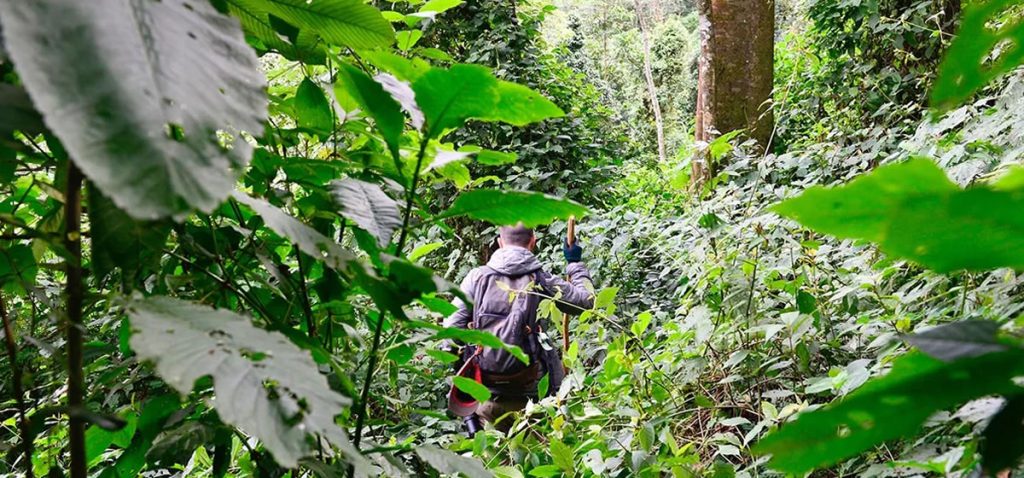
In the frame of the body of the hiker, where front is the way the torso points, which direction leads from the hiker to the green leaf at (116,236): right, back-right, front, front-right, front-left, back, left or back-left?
back

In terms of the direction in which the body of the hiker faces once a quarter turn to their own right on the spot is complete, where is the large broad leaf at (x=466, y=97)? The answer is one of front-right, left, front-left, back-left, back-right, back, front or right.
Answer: right

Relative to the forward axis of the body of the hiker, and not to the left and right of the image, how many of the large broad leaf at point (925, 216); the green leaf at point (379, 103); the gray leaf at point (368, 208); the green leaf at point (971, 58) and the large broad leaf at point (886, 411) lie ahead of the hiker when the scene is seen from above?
0

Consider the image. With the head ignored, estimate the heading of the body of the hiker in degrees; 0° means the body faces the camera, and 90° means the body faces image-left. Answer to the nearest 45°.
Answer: approximately 180°

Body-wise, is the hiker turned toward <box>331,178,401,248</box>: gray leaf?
no

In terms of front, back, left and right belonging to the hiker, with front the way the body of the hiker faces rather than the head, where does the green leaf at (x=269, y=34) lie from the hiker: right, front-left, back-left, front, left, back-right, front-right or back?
back

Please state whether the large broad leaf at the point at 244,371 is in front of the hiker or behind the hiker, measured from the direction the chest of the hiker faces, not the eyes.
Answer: behind

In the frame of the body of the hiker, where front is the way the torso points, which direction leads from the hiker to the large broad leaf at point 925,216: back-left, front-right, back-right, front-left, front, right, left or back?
back

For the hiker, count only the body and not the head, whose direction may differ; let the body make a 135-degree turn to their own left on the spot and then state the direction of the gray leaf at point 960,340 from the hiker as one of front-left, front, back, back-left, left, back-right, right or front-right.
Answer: front-left

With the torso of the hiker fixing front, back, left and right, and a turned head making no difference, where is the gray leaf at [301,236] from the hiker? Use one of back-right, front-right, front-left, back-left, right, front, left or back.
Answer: back

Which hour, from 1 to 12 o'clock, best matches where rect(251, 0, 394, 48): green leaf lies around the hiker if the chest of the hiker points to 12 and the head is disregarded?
The green leaf is roughly at 6 o'clock from the hiker.

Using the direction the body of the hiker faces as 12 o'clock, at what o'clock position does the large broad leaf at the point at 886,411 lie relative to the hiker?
The large broad leaf is roughly at 6 o'clock from the hiker.

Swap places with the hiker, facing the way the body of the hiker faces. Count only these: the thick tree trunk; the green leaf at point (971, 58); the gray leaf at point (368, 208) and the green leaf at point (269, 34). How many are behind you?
3

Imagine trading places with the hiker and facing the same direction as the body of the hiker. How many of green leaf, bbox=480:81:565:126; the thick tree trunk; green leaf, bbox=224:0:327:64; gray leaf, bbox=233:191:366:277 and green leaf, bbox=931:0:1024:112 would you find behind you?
4

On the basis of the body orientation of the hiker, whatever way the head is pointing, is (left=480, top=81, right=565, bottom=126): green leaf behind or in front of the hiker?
behind

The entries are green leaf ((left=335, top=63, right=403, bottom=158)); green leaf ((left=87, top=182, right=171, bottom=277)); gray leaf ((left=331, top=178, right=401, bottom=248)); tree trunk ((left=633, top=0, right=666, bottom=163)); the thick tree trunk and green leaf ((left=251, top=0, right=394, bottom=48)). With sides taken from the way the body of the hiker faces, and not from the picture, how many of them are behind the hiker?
4

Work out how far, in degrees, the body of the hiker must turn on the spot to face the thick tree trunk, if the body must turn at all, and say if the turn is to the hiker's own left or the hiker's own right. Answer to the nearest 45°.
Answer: approximately 45° to the hiker's own right
